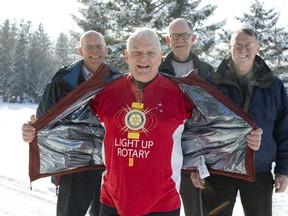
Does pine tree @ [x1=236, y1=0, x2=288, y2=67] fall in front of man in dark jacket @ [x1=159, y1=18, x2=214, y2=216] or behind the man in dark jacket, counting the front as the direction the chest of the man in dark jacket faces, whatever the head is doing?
behind

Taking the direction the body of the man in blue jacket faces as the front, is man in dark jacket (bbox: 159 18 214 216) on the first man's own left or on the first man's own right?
on the first man's own right

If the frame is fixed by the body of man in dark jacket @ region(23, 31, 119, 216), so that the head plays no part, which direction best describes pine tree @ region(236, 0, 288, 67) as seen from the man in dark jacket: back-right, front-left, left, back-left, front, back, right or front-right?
back-left

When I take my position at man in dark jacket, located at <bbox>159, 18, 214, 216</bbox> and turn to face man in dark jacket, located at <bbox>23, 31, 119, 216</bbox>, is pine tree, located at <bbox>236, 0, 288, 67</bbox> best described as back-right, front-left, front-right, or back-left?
back-right

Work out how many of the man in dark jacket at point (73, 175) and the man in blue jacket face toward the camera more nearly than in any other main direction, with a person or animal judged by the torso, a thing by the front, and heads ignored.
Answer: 2

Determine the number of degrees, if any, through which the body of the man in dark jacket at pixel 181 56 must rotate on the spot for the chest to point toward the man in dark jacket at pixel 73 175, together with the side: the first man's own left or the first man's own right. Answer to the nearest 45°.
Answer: approximately 45° to the first man's own right

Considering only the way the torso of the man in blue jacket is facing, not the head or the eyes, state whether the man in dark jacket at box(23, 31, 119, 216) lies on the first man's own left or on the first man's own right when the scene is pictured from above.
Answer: on the first man's own right

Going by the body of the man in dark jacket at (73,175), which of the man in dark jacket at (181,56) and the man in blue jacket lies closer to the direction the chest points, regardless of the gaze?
the man in blue jacket

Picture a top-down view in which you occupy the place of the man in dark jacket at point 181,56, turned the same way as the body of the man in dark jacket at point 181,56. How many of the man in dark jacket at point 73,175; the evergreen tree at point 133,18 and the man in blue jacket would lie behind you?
1

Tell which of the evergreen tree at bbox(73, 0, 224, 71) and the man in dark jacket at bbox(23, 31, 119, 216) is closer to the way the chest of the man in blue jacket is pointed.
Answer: the man in dark jacket
